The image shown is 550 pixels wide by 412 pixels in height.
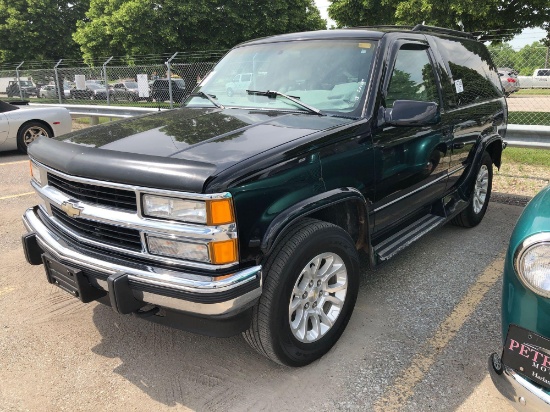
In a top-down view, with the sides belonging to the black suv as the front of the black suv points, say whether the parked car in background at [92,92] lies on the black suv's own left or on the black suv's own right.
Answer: on the black suv's own right

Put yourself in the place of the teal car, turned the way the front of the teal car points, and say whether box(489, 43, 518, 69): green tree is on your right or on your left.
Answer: on your right

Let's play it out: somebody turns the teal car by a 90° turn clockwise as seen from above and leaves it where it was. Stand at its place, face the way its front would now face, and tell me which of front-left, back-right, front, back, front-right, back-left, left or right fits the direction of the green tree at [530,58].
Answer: front-right

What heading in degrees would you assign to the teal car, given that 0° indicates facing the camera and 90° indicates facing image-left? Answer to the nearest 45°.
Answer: approximately 45°

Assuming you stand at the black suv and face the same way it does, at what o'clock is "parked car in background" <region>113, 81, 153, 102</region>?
The parked car in background is roughly at 4 o'clock from the black suv.

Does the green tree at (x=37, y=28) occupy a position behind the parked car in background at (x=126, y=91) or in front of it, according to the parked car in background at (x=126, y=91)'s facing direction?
behind

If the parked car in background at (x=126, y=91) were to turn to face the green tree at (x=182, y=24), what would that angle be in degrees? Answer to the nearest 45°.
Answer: approximately 135° to its left
